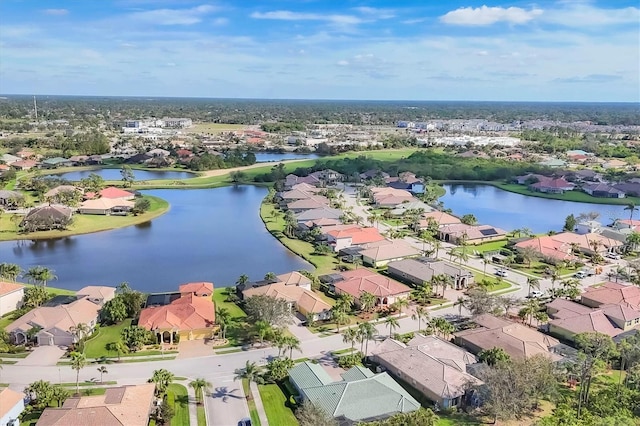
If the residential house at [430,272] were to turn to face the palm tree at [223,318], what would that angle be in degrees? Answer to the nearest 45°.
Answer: approximately 90° to its right

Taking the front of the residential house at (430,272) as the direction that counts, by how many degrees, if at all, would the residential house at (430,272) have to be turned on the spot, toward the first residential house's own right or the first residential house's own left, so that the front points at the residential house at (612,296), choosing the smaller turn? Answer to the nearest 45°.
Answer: approximately 45° to the first residential house's own left

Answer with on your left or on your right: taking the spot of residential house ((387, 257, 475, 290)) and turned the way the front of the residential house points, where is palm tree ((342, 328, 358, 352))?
on your right

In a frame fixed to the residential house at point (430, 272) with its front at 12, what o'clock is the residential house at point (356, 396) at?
the residential house at point (356, 396) is roughly at 2 o'clock from the residential house at point (430, 272).

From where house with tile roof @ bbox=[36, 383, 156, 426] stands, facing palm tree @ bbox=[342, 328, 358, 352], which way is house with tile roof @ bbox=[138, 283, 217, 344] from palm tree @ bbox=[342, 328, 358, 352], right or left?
left

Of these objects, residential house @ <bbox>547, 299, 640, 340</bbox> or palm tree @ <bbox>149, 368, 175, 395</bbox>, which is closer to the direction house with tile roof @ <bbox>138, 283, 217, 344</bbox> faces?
the palm tree

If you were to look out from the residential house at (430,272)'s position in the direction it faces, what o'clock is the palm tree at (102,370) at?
The palm tree is roughly at 3 o'clock from the residential house.

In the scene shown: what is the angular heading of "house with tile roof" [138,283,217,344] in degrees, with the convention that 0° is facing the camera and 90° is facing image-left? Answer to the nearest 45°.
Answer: approximately 0°

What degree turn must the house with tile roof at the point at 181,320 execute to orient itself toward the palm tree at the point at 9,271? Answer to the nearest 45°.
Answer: approximately 135° to its right

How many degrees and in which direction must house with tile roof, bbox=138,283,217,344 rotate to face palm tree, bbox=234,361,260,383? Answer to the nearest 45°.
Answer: approximately 45° to its left

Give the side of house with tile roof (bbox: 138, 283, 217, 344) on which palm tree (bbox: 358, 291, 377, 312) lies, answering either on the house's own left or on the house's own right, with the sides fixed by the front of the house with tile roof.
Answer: on the house's own left

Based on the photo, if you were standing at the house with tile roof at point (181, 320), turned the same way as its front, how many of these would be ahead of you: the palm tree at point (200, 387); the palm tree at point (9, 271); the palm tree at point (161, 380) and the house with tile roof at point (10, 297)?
2

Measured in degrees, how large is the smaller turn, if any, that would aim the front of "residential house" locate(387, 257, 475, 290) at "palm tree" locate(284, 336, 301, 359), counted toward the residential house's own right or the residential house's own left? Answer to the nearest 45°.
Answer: approximately 90° to the residential house's own right

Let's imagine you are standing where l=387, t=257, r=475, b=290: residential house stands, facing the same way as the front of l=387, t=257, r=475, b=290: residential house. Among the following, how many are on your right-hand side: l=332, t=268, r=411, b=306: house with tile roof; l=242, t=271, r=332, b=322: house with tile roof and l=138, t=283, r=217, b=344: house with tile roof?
3
